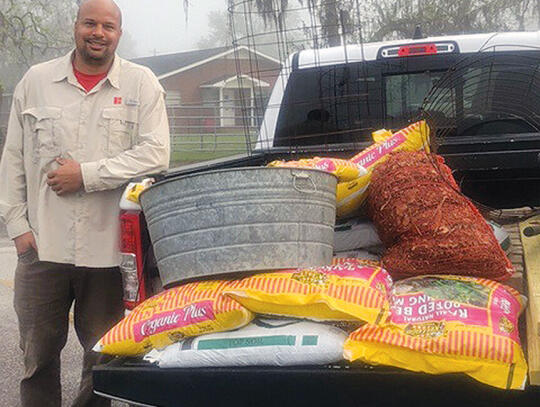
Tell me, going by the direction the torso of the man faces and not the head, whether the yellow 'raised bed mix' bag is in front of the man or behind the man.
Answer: in front

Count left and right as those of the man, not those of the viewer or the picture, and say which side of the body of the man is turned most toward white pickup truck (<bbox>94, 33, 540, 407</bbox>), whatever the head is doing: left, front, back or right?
left

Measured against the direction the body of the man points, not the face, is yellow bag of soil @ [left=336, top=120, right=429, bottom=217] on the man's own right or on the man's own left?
on the man's own left

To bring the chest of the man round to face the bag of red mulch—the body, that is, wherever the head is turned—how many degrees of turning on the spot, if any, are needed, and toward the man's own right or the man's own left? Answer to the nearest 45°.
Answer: approximately 45° to the man's own left

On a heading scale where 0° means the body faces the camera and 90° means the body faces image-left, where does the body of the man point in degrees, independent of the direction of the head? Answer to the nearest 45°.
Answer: approximately 0°

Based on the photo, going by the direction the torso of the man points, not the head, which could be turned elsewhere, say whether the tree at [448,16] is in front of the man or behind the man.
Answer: behind

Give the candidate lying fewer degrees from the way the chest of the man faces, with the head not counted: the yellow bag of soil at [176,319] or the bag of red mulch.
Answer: the yellow bag of soil

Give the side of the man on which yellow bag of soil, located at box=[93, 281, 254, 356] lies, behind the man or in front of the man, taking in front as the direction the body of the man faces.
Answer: in front

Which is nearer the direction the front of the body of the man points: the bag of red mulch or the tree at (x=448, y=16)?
the bag of red mulch

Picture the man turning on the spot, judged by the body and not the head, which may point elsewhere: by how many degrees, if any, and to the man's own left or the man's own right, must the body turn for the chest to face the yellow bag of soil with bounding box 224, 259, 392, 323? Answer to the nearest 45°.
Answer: approximately 45° to the man's own left

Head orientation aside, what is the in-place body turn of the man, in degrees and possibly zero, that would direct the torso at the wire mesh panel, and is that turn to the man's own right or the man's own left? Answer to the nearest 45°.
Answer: approximately 135° to the man's own left

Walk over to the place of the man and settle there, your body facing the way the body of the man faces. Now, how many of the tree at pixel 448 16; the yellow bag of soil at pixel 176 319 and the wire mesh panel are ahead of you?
1
